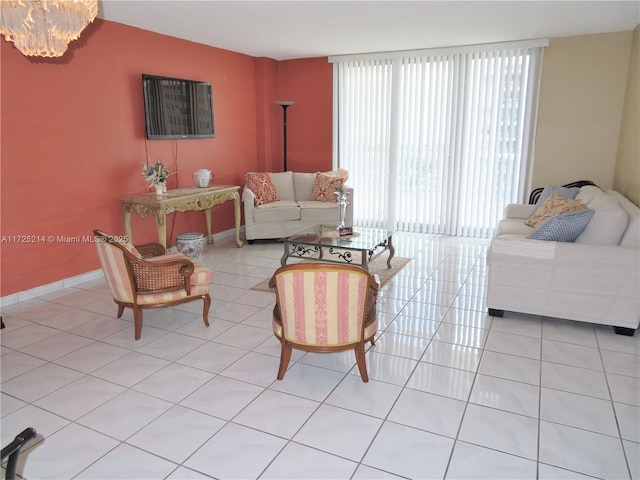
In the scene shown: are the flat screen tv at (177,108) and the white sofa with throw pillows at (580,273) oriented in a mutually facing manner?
yes

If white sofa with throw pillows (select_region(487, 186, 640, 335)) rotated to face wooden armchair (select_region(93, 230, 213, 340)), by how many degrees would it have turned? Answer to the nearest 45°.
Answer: approximately 45° to its left

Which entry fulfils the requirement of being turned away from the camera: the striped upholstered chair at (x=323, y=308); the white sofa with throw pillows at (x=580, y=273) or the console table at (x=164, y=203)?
the striped upholstered chair

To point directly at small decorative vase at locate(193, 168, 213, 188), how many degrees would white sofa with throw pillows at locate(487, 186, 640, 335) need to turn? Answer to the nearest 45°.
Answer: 0° — it already faces it

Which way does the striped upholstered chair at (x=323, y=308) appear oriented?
away from the camera

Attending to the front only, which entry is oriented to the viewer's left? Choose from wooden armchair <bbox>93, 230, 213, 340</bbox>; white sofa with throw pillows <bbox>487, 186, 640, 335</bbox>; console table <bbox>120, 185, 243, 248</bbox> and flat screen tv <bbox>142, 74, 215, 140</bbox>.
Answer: the white sofa with throw pillows

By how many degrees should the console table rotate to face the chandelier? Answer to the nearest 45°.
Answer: approximately 45° to its right

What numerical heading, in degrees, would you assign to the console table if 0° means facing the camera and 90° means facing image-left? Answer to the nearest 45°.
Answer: approximately 315°

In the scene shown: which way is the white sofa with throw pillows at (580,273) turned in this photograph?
to the viewer's left

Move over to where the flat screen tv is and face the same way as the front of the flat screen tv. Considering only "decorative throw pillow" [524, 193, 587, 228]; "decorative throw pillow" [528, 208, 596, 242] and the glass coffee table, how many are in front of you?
3

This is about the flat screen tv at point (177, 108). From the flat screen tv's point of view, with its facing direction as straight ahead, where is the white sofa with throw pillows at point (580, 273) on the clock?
The white sofa with throw pillows is roughly at 12 o'clock from the flat screen tv.

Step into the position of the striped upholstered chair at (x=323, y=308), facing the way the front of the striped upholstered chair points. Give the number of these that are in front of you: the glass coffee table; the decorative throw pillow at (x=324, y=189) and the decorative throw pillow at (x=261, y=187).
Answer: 3
